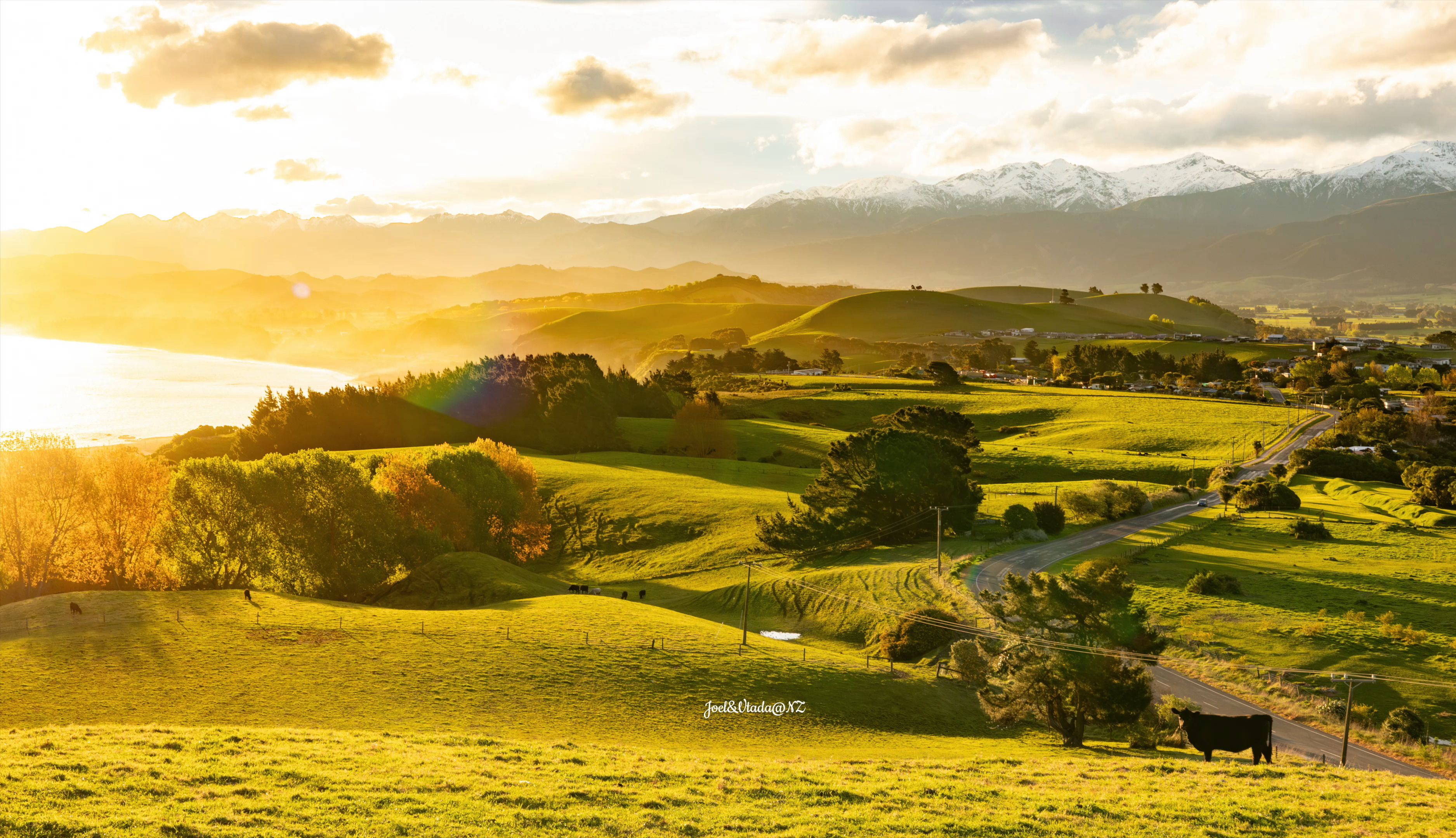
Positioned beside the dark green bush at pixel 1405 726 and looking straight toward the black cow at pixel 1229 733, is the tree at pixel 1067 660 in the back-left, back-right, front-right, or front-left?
front-right

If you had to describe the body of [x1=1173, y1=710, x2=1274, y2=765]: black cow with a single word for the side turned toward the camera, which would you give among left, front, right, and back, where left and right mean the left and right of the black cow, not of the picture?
left

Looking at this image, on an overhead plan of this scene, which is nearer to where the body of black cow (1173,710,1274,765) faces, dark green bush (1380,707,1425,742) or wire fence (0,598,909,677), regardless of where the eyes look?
the wire fence

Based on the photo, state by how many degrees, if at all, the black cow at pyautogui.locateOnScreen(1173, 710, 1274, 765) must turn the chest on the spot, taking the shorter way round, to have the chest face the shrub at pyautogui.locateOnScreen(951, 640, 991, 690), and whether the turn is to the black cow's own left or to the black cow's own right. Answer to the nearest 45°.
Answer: approximately 45° to the black cow's own right

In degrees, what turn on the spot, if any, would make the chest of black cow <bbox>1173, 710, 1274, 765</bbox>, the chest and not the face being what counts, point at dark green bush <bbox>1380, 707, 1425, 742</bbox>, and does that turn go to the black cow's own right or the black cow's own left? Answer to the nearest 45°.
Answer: approximately 135° to the black cow's own right
